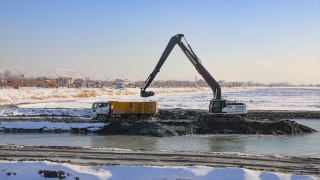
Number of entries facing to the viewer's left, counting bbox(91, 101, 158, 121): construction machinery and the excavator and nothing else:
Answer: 2

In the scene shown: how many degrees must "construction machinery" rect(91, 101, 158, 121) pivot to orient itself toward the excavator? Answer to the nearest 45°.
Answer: approximately 180°

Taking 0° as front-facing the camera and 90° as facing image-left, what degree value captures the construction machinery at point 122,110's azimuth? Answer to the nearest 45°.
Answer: approximately 90°

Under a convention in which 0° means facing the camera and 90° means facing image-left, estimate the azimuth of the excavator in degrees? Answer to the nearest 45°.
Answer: approximately 90°

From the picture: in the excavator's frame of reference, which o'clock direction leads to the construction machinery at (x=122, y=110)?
The construction machinery is roughly at 12 o'clock from the excavator.
